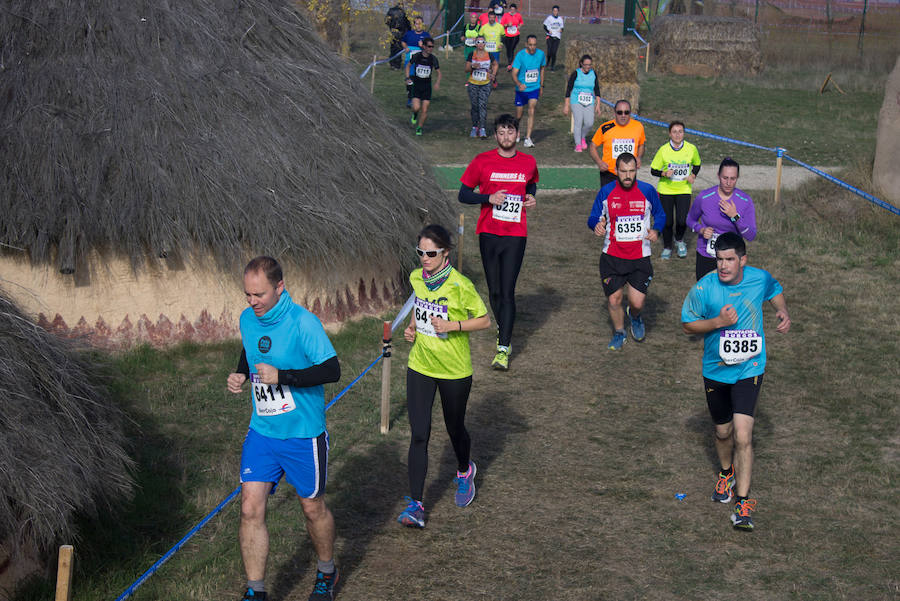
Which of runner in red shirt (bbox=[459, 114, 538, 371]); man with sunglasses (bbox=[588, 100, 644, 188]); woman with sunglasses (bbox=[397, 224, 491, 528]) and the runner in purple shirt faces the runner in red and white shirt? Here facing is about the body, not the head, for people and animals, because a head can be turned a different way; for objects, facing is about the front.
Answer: the man with sunglasses

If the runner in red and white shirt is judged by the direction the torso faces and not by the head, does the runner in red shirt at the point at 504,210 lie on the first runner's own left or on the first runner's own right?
on the first runner's own right

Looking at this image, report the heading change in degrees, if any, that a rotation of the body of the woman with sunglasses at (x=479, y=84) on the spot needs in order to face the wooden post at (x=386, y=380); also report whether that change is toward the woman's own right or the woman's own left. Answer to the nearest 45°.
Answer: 0° — they already face it

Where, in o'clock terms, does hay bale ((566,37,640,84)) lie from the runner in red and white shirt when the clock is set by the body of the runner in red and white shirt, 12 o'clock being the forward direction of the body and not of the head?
The hay bale is roughly at 6 o'clock from the runner in red and white shirt.

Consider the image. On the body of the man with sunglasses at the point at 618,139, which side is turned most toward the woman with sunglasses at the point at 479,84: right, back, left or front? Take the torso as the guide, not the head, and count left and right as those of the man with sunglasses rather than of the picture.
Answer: back

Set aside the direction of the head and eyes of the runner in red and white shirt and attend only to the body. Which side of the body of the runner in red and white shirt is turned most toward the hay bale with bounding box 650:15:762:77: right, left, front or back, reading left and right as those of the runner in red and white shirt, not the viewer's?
back

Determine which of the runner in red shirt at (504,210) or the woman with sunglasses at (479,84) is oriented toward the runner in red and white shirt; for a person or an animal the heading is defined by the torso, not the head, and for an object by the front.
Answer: the woman with sunglasses

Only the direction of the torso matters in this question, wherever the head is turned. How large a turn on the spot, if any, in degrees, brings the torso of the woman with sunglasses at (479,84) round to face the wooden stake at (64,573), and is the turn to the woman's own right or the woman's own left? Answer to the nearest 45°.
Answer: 0° — they already face it

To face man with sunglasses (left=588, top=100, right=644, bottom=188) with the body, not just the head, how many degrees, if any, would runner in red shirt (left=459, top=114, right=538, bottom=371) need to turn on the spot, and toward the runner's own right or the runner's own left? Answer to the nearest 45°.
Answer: approximately 180°

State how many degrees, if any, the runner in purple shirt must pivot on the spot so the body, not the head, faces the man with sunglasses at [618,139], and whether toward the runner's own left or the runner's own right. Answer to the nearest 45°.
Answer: approximately 180°

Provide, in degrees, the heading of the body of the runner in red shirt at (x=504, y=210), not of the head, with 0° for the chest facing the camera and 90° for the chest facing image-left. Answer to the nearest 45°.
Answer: approximately 0°
